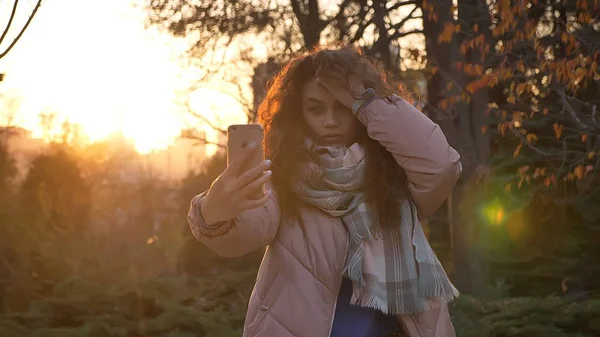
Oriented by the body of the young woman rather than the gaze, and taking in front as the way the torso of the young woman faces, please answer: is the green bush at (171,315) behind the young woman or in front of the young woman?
behind

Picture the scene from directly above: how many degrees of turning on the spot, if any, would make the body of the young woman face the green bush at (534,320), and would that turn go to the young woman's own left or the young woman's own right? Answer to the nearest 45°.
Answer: approximately 135° to the young woman's own left

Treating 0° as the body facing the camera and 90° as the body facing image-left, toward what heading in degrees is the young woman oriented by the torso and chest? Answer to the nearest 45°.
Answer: approximately 0°
